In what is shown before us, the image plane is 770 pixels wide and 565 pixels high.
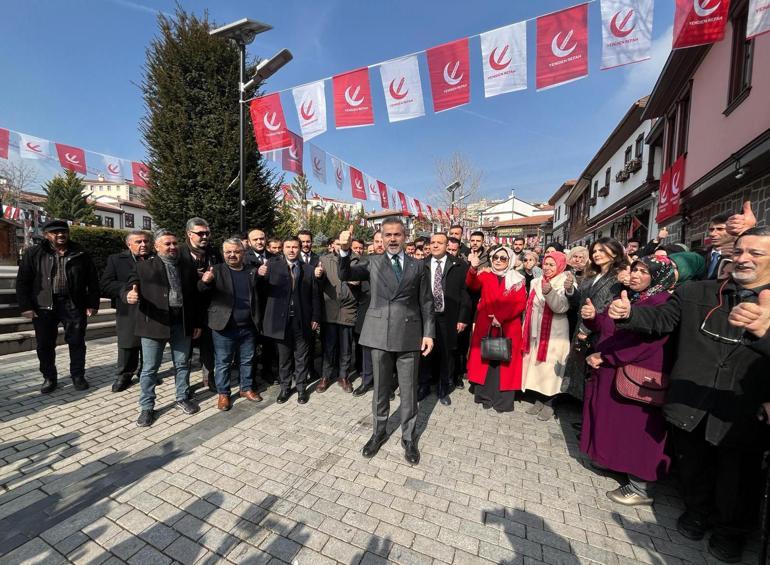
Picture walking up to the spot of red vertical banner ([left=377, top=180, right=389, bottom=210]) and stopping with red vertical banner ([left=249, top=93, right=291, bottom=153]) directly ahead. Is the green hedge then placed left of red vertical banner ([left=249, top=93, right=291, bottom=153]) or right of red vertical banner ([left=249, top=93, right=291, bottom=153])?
right

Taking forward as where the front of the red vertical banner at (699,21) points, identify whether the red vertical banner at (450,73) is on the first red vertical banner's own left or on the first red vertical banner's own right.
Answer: on the first red vertical banner's own right

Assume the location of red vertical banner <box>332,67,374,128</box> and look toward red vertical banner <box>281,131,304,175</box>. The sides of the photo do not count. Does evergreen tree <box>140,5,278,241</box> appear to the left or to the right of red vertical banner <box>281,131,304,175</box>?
left

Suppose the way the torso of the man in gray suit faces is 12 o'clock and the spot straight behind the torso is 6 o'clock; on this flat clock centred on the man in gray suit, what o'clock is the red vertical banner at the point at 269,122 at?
The red vertical banner is roughly at 5 o'clock from the man in gray suit.

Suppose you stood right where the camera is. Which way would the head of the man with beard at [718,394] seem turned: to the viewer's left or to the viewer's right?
to the viewer's left

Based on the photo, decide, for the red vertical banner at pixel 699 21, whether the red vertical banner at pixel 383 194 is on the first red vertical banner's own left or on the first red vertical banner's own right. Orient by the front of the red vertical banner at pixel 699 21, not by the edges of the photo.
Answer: on the first red vertical banner's own right

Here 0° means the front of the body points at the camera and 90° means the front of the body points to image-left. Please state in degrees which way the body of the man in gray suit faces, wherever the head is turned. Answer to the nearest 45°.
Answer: approximately 0°
